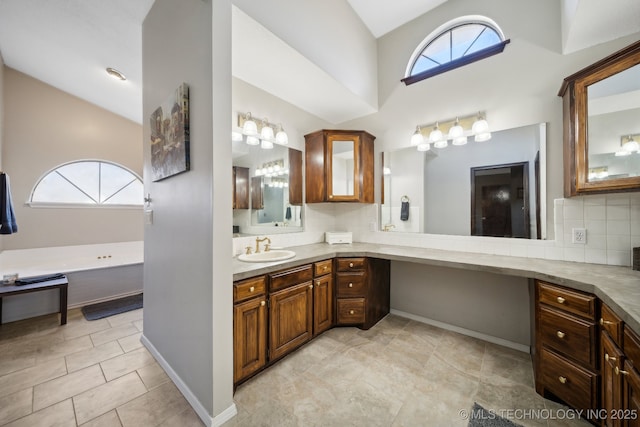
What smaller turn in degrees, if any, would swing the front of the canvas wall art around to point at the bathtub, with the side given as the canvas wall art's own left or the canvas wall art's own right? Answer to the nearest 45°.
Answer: approximately 90° to the canvas wall art's own right

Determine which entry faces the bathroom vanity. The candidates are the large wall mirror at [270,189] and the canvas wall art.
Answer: the large wall mirror

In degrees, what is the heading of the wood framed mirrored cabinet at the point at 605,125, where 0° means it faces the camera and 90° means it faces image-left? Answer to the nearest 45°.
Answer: approximately 45°

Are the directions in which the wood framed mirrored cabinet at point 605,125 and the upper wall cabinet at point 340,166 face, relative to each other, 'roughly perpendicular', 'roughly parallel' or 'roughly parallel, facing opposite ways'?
roughly perpendicular

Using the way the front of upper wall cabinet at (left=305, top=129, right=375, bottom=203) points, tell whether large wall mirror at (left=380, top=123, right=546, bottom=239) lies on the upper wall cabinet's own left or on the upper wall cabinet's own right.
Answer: on the upper wall cabinet's own left

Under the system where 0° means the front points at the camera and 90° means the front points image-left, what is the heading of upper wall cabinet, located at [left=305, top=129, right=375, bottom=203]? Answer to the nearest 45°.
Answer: approximately 0°

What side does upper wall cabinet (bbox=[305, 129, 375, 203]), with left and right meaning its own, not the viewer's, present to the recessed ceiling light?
right

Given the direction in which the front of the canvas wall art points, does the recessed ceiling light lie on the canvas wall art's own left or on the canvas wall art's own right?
on the canvas wall art's own right
